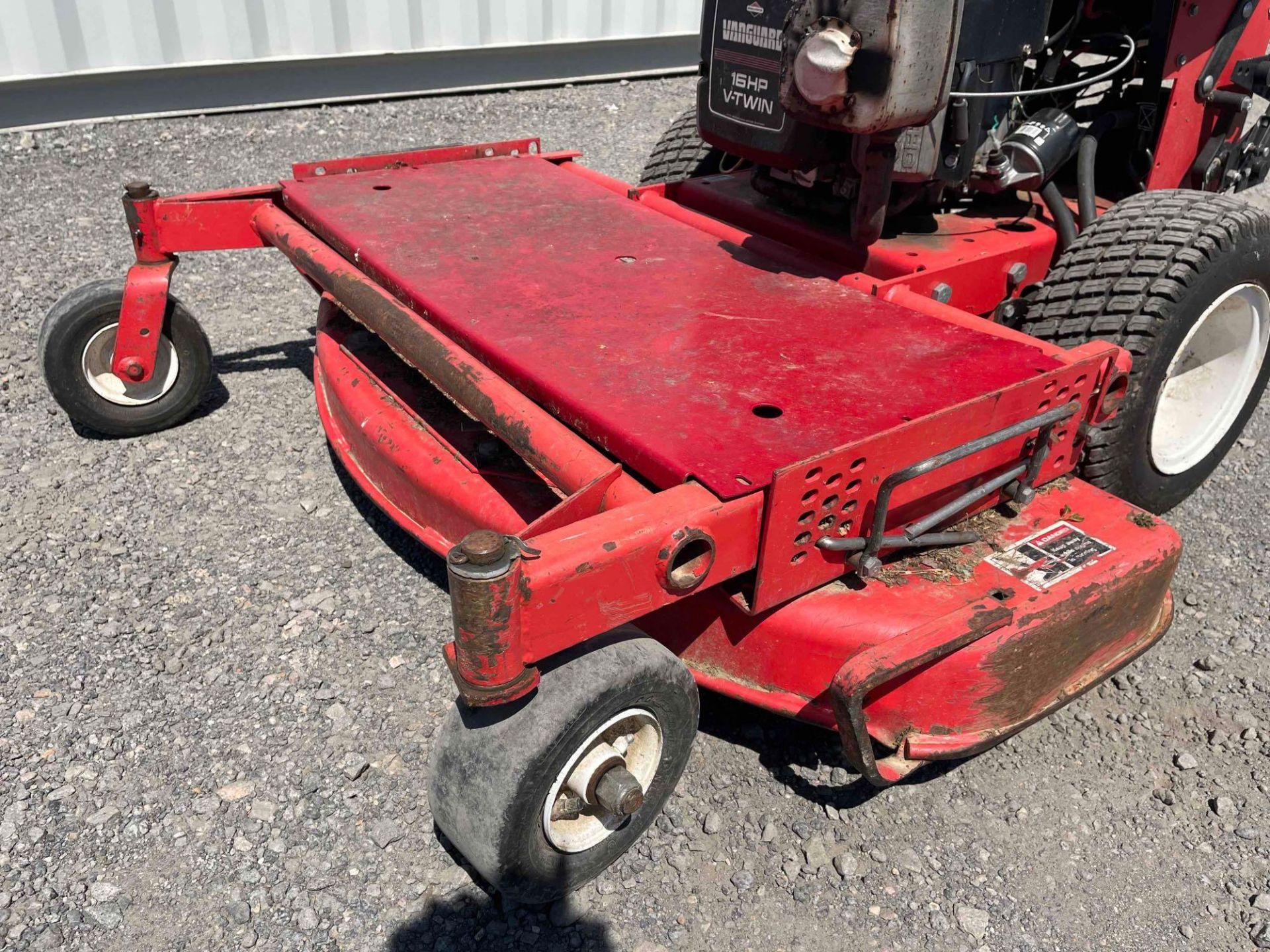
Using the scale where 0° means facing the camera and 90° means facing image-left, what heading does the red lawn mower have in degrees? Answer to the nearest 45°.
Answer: approximately 45°
